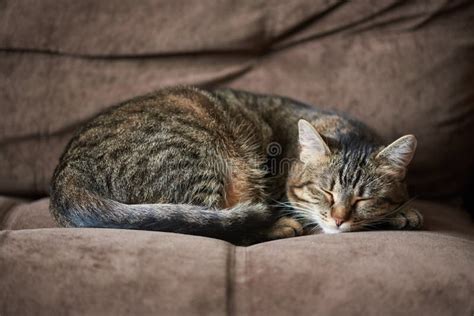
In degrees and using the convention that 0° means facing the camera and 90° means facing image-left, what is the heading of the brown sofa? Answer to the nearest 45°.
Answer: approximately 0°
